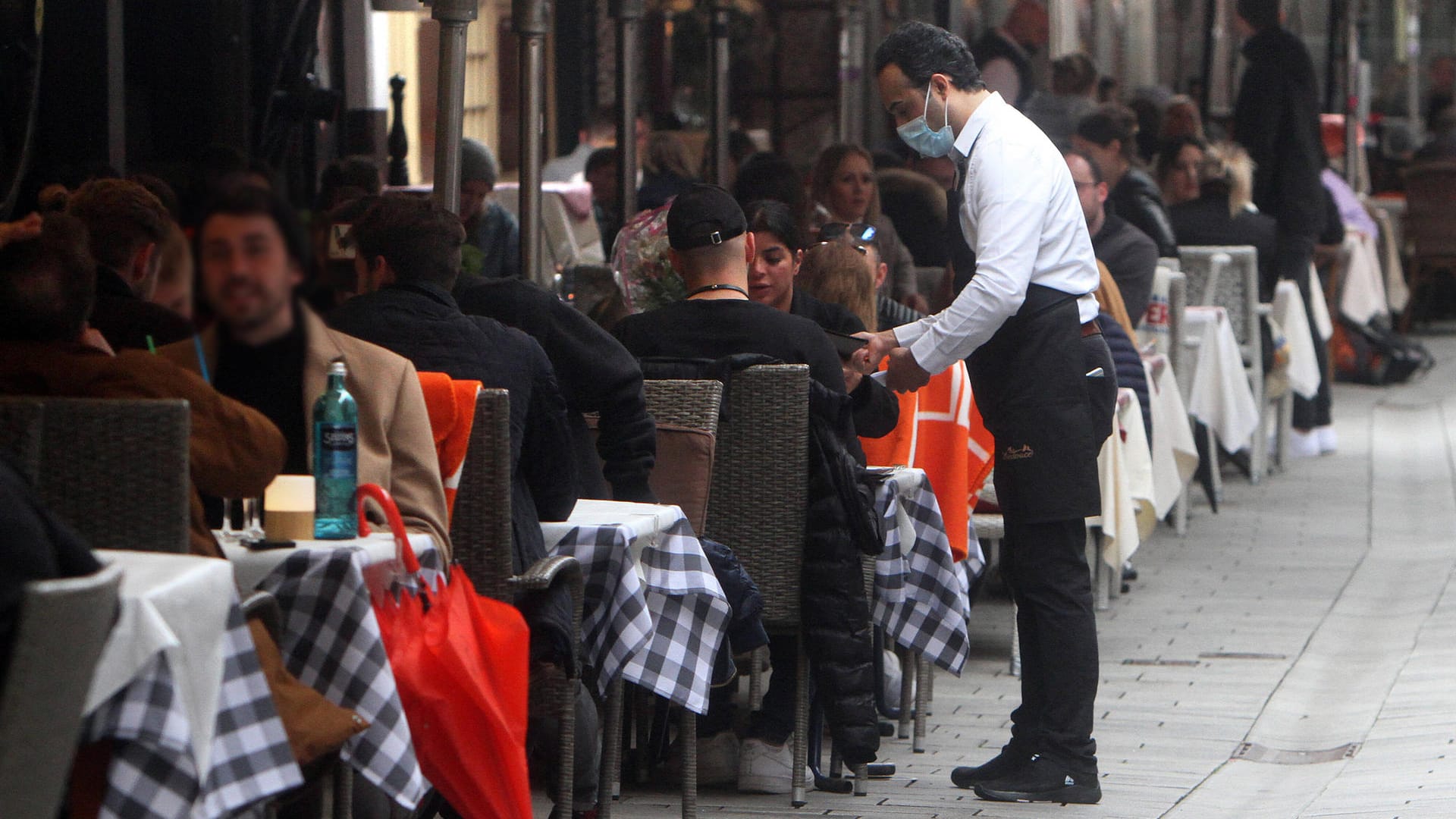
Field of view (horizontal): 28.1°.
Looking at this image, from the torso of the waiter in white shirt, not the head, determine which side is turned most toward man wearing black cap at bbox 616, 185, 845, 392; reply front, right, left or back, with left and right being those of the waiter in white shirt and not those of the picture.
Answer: front

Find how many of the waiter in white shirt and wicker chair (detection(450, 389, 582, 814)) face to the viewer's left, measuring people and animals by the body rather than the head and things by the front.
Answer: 1

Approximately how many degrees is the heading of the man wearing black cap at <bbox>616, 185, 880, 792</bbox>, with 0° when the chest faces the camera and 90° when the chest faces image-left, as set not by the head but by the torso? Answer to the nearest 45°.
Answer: approximately 180°

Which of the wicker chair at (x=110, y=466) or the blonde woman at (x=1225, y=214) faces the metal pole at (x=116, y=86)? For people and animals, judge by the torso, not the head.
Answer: the wicker chair

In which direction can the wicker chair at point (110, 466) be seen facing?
away from the camera

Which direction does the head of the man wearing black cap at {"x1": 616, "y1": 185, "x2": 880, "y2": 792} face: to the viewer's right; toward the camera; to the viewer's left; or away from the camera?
away from the camera

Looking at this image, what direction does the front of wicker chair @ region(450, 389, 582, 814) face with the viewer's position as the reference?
facing away from the viewer and to the right of the viewer

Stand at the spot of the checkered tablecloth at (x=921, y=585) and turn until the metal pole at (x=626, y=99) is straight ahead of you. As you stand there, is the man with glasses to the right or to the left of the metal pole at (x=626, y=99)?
right

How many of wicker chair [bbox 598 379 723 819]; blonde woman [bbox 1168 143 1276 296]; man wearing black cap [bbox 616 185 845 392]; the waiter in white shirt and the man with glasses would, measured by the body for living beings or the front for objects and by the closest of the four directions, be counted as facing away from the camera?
2

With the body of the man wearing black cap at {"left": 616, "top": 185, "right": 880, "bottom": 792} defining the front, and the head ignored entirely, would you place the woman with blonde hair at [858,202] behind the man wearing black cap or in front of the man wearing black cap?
in front
